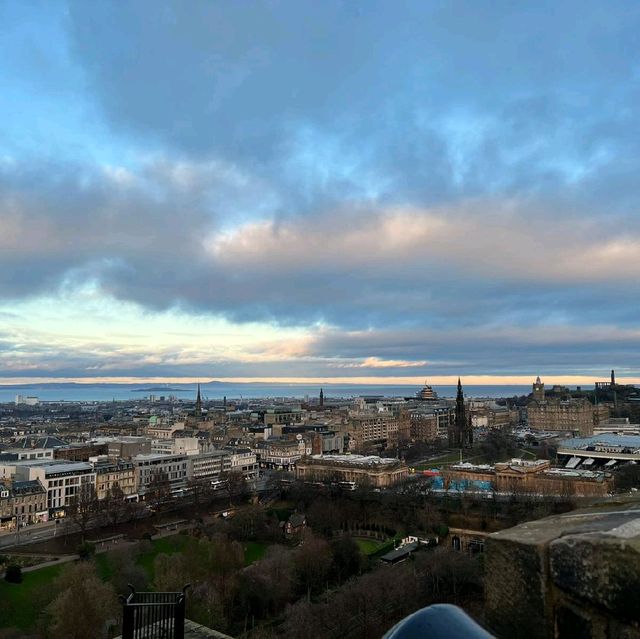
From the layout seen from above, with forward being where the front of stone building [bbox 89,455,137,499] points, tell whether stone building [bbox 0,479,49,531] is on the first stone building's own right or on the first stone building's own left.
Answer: on the first stone building's own right

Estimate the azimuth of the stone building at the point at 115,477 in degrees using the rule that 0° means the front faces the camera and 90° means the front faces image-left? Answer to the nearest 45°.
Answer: approximately 315°

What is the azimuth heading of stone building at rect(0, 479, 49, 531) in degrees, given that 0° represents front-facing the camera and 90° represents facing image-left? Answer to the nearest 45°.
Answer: approximately 315°

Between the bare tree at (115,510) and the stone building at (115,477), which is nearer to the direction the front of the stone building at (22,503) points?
the bare tree

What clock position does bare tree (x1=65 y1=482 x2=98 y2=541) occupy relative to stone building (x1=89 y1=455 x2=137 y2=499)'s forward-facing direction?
The bare tree is roughly at 2 o'clock from the stone building.

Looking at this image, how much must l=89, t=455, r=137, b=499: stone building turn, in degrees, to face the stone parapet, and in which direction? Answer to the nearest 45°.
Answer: approximately 45° to its right

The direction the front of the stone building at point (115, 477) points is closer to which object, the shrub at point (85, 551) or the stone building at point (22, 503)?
the shrub
